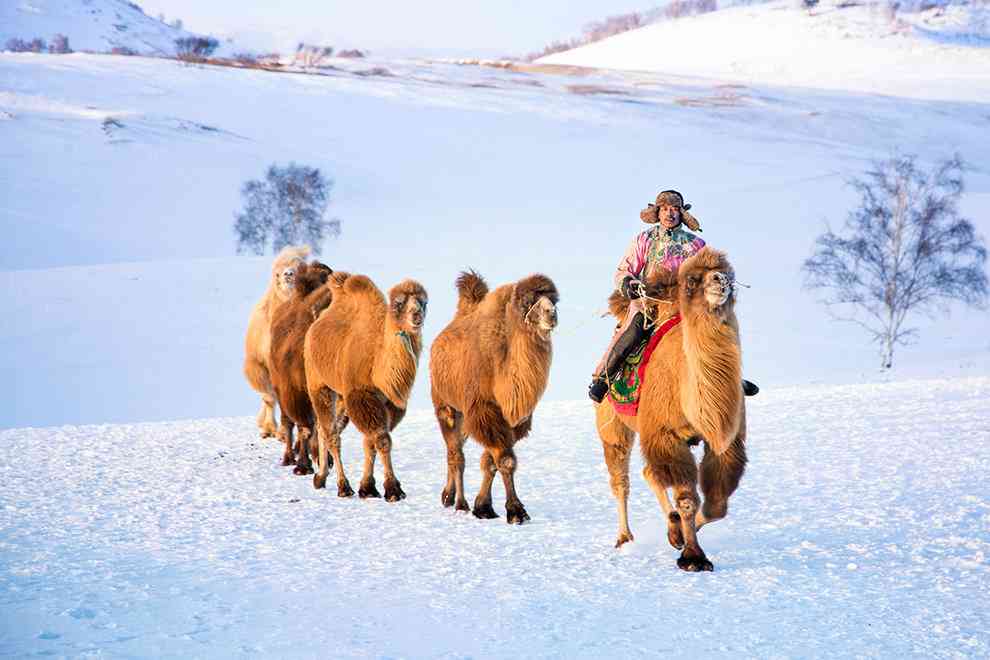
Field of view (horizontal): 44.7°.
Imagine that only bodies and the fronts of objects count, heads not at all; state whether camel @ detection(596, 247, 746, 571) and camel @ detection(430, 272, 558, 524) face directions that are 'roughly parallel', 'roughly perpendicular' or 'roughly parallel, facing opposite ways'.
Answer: roughly parallel

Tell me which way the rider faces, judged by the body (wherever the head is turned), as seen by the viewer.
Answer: toward the camera

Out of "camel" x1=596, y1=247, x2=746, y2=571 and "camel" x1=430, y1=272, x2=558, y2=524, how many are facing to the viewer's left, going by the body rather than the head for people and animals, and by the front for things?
0

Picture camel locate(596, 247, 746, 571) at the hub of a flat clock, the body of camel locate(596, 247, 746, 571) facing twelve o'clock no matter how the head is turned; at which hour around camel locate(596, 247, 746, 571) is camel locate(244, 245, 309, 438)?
camel locate(244, 245, 309, 438) is roughly at 6 o'clock from camel locate(596, 247, 746, 571).

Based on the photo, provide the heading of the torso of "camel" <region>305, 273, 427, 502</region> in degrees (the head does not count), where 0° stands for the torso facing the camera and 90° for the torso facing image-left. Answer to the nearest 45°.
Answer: approximately 315°

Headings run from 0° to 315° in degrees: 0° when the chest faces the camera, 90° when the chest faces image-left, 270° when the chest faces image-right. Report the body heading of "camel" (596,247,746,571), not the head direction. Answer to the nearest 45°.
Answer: approximately 315°

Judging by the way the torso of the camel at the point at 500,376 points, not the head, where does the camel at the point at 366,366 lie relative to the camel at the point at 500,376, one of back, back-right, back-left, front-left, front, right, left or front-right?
back

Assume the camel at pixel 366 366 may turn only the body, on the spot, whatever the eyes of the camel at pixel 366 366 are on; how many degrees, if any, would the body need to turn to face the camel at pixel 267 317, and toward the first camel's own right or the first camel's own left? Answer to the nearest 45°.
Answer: approximately 135° to the first camel's own left

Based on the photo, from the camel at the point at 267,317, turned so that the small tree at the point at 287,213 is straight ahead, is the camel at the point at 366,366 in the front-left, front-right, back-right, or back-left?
back-right

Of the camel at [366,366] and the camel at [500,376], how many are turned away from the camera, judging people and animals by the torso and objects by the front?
0

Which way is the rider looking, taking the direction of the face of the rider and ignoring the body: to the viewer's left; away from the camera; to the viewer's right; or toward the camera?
toward the camera

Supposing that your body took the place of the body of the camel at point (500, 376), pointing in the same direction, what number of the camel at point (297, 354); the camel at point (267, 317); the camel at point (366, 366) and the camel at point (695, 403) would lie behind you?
3

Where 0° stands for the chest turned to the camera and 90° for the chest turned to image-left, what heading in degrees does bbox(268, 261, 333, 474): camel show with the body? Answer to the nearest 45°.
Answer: approximately 315°

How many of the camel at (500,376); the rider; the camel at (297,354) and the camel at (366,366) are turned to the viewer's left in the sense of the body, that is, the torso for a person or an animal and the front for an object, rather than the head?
0

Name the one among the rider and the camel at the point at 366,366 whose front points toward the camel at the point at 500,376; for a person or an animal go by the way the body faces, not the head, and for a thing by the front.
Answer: the camel at the point at 366,366

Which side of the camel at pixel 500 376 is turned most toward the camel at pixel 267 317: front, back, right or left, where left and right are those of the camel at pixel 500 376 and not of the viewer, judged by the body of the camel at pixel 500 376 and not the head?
back
